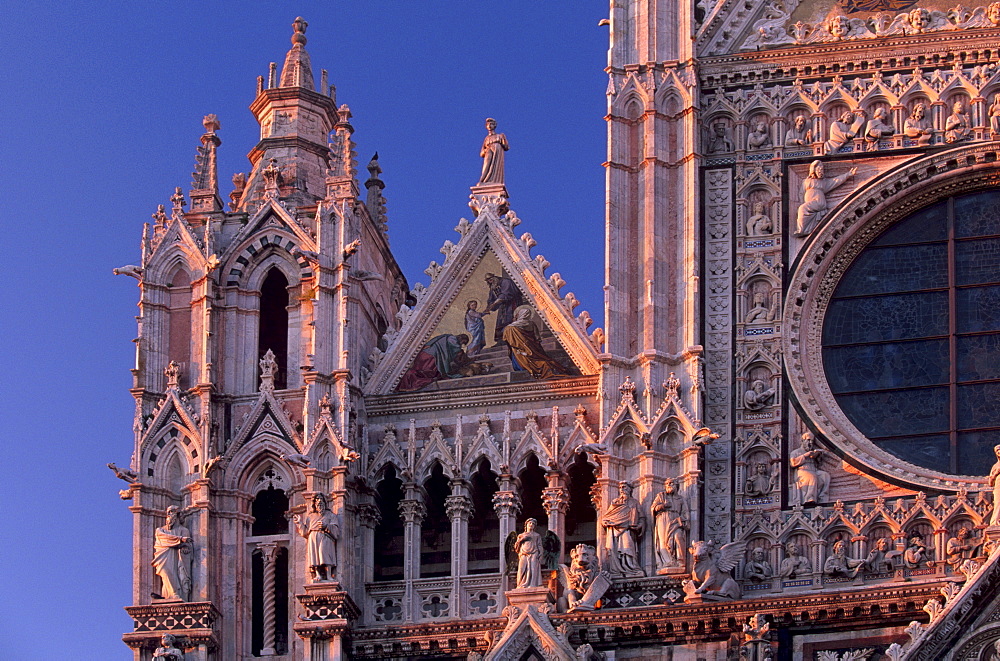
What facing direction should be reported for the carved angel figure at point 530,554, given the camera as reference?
facing the viewer

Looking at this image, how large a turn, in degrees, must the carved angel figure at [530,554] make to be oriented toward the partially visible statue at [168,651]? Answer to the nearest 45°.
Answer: approximately 90° to its right

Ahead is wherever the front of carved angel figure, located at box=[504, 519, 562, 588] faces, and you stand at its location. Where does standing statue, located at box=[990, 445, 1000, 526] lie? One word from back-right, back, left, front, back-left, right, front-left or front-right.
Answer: left

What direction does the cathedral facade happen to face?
toward the camera
